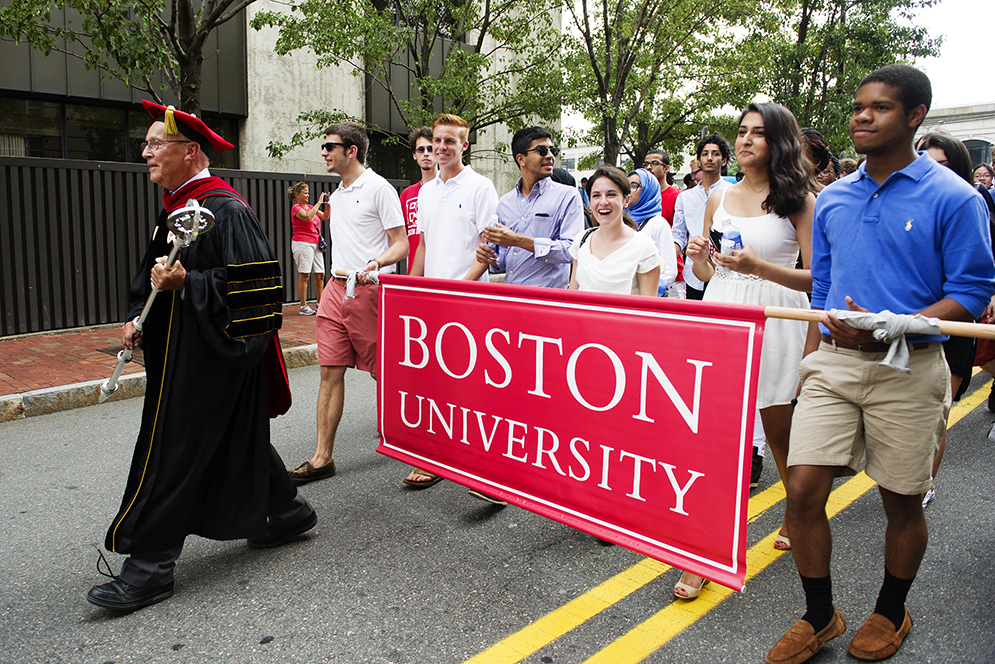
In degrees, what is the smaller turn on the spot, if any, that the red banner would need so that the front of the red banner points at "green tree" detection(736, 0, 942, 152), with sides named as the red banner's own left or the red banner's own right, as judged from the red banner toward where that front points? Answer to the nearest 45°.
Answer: approximately 135° to the red banner's own right

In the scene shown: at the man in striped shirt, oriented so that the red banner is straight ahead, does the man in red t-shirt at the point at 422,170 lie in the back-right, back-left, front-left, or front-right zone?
back-right

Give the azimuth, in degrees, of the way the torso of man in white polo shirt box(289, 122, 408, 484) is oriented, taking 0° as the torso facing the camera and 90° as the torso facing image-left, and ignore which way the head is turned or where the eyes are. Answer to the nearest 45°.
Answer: approximately 45°

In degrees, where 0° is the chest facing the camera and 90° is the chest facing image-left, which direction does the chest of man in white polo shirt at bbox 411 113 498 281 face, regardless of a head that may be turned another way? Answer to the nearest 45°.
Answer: approximately 45°

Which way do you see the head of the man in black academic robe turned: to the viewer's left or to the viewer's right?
to the viewer's left
